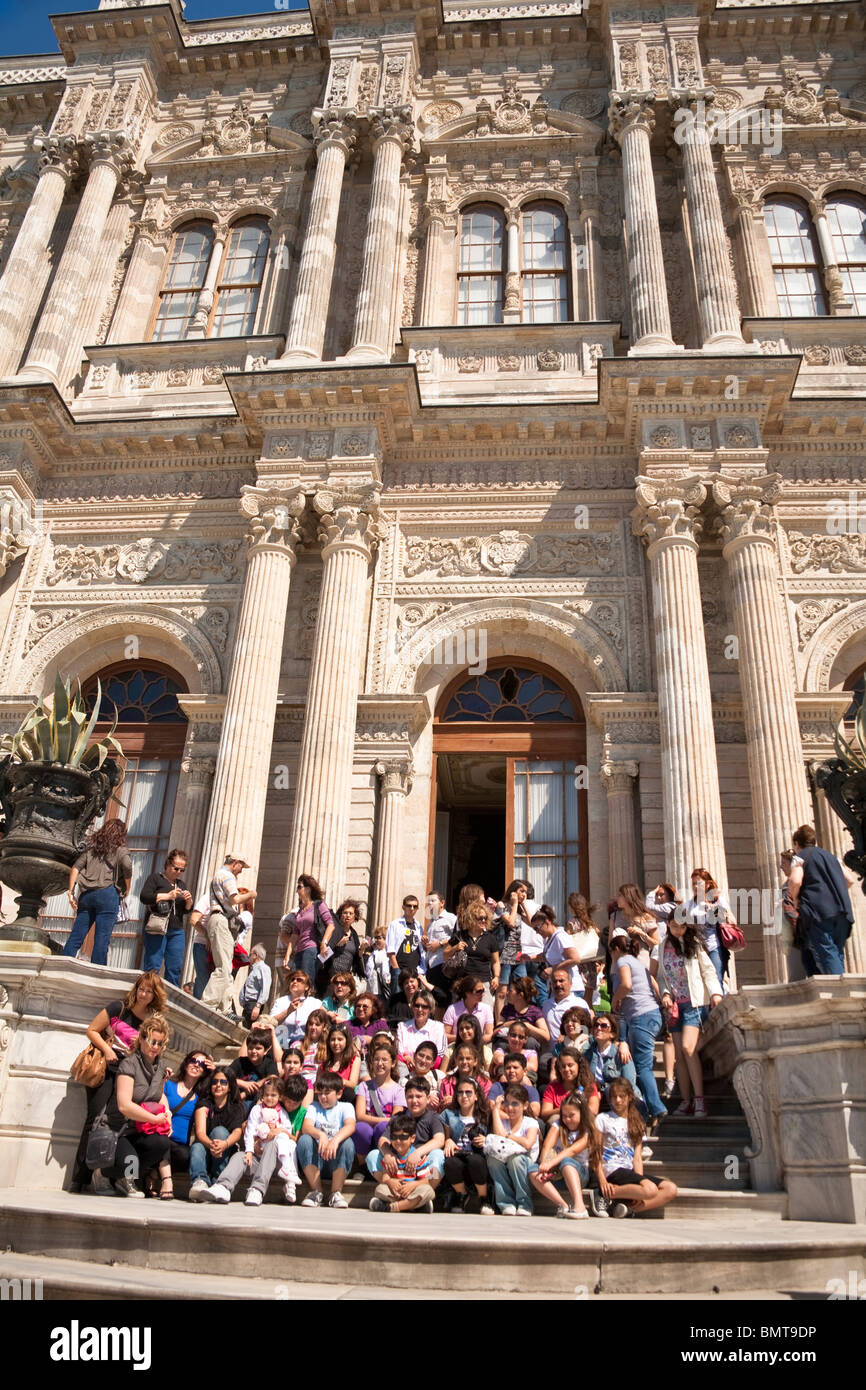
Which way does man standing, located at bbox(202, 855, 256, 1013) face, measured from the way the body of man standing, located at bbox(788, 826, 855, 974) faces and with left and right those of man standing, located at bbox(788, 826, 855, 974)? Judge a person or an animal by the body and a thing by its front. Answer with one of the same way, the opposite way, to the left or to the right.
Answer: to the right

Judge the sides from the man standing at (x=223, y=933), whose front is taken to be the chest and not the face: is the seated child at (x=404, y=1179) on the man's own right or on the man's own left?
on the man's own right

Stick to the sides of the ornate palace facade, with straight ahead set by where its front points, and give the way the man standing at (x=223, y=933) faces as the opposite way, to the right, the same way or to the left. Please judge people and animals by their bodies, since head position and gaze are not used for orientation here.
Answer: to the left

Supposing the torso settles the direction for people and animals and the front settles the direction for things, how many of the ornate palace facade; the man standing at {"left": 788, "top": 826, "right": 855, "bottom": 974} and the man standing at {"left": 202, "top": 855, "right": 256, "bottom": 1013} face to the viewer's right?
1

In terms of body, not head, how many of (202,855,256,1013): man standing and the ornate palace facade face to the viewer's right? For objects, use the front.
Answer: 1

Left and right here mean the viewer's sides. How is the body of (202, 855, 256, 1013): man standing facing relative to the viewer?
facing to the right of the viewer

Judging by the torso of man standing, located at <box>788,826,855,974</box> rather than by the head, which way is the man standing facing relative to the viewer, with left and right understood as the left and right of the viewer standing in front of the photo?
facing away from the viewer and to the left of the viewer

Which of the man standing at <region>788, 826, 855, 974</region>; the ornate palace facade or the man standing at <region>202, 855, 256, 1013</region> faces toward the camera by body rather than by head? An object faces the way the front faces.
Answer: the ornate palace facade

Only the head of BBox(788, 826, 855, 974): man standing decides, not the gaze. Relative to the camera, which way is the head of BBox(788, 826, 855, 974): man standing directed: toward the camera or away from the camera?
away from the camera

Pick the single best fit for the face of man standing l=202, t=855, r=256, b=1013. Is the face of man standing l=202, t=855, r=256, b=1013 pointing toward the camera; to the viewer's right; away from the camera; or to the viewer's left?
to the viewer's right

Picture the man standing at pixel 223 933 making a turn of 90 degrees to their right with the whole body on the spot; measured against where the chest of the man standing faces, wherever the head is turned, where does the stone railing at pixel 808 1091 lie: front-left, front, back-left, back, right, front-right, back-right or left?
front-left

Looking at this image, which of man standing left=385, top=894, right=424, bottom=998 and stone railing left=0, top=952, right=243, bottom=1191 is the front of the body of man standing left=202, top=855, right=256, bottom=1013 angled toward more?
the man standing
